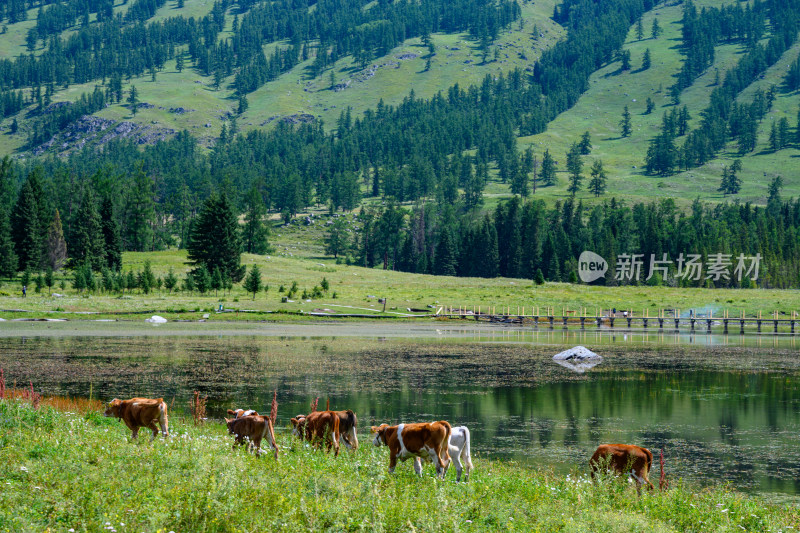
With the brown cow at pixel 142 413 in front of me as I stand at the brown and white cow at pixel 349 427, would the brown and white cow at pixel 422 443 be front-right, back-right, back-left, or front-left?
back-left

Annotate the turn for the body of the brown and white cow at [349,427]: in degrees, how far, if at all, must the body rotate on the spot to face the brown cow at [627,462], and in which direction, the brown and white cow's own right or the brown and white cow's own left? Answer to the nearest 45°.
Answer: approximately 180°

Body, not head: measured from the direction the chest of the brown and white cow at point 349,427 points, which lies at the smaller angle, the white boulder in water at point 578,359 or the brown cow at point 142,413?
the brown cow

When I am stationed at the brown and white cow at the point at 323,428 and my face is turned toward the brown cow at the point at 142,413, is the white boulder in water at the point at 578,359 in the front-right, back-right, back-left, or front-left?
back-right

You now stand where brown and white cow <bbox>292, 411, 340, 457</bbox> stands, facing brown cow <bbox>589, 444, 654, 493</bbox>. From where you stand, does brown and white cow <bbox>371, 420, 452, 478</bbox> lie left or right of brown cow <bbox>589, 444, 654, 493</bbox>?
right
